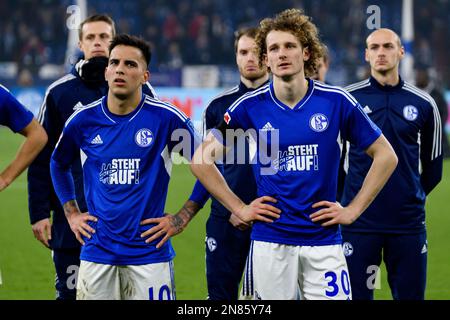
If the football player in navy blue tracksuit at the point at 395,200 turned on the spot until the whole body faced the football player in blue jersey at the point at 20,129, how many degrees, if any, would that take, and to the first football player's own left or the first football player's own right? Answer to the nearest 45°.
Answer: approximately 45° to the first football player's own right

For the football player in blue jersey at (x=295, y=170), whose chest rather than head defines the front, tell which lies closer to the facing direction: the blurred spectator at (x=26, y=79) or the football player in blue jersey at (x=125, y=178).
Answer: the football player in blue jersey

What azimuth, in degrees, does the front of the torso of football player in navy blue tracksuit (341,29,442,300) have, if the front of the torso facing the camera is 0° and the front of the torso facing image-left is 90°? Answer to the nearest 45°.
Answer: approximately 0°

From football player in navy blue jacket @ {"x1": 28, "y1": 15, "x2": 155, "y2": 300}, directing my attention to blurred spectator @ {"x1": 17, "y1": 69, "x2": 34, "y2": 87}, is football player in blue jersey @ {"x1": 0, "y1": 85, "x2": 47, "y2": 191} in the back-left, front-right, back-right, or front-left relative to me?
back-left

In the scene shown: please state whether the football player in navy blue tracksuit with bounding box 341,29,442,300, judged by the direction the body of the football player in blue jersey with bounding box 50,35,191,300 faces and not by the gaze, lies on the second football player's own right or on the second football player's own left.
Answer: on the second football player's own left

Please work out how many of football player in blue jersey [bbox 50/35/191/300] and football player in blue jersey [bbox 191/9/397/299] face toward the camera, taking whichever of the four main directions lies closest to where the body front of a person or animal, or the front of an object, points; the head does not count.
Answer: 2

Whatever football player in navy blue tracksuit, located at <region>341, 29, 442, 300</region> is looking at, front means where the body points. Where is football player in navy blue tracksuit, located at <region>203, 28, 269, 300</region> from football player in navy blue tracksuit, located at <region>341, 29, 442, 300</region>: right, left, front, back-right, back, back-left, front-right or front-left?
right
